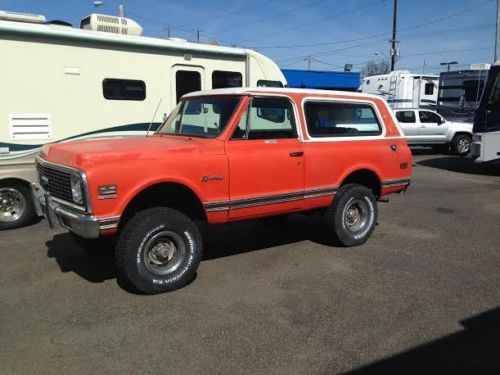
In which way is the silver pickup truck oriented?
to the viewer's right

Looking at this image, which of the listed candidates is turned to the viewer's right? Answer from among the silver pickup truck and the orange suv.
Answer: the silver pickup truck

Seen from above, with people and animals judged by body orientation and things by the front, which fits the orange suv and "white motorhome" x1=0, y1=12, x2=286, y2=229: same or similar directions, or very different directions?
very different directions

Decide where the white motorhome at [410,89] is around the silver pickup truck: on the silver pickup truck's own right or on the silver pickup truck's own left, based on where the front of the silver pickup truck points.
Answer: on the silver pickup truck's own left

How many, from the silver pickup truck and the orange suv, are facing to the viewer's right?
1

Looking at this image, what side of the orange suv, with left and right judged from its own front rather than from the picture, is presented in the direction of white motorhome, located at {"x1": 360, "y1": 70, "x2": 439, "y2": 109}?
back

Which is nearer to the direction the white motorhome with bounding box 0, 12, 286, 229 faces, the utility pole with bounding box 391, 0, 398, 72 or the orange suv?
the utility pole

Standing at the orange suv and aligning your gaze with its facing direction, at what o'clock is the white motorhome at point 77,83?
The white motorhome is roughly at 3 o'clock from the orange suv.

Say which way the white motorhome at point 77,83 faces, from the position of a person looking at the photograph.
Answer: facing away from the viewer and to the right of the viewer

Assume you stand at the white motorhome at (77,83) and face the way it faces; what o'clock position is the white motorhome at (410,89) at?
the white motorhome at (410,89) is roughly at 12 o'clock from the white motorhome at (77,83).
